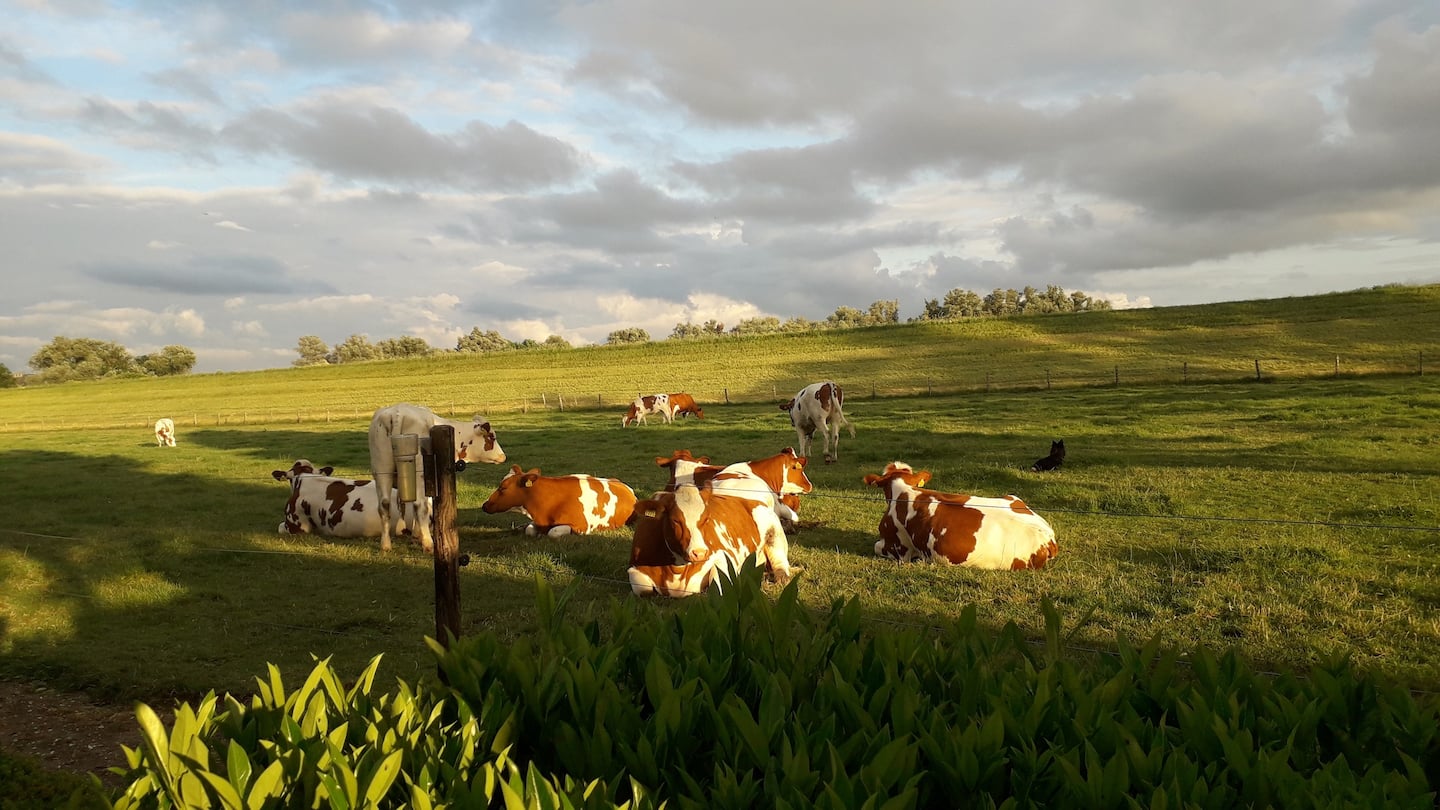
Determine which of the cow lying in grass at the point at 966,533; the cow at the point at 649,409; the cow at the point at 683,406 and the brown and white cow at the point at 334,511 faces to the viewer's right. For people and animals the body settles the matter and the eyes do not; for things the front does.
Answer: the cow at the point at 683,406

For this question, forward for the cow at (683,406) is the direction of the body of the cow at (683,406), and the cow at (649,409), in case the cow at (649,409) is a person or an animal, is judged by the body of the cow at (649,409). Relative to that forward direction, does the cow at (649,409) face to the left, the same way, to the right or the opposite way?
the opposite way

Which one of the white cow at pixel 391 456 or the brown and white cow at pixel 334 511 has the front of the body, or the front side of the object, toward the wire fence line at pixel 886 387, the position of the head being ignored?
the white cow

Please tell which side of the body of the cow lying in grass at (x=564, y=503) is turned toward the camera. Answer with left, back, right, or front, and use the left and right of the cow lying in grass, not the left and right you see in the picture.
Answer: left

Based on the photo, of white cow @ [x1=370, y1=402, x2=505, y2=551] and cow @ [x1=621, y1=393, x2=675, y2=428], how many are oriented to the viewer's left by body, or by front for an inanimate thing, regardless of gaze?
1

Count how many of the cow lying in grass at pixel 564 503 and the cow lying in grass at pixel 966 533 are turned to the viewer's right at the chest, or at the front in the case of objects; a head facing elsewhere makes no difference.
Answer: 0

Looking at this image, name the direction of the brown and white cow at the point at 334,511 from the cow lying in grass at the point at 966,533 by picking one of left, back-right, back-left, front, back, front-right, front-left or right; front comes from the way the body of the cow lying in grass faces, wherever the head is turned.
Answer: front-left

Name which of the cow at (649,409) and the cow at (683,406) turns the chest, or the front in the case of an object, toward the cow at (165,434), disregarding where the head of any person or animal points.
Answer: the cow at (649,409)

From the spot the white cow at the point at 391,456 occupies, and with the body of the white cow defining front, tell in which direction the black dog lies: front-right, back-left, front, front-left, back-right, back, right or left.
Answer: front-right

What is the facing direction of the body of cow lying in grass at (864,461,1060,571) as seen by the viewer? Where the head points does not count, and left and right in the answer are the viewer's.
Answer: facing away from the viewer and to the left of the viewer

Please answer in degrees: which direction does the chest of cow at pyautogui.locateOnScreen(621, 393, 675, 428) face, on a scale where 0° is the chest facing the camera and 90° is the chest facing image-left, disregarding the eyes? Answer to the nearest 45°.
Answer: approximately 90°

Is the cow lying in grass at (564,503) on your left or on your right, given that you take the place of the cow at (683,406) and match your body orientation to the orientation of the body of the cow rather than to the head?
on your right

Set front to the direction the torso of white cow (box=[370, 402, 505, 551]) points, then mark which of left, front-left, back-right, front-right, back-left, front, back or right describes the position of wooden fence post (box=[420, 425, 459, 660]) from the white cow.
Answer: back-right

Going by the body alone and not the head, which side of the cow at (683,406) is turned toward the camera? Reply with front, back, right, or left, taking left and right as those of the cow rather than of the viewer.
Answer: right

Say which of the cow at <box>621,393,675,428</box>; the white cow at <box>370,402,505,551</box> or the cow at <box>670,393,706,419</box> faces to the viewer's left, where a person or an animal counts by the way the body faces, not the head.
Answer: the cow at <box>621,393,675,428</box>

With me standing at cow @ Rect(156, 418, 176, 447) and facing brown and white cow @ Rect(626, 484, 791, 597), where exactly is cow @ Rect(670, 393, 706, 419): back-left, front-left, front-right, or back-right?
front-left

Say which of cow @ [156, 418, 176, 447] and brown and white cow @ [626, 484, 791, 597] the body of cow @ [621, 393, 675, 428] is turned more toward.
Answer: the cow

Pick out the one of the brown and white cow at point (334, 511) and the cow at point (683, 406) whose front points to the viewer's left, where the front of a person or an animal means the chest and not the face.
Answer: the brown and white cow

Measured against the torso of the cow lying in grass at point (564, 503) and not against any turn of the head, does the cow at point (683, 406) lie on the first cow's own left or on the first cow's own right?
on the first cow's own right

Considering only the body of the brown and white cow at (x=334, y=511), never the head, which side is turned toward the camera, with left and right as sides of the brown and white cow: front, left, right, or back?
left
